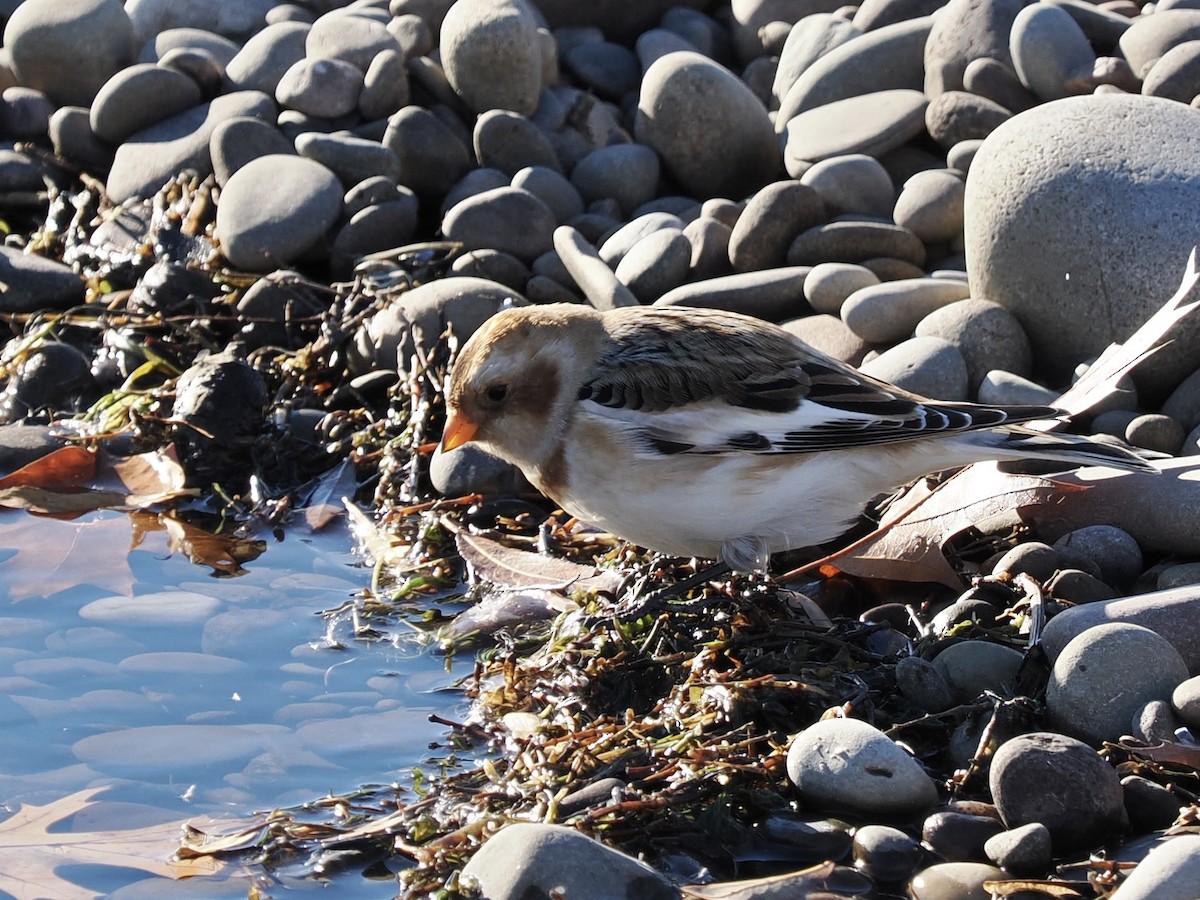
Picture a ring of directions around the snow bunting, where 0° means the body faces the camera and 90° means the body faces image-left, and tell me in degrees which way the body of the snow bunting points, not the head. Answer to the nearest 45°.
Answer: approximately 90°

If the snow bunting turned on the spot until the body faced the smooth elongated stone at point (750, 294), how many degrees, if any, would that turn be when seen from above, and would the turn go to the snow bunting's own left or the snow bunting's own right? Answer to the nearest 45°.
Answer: approximately 90° to the snow bunting's own right

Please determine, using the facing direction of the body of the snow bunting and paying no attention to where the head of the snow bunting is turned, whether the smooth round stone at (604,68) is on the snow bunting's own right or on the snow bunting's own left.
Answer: on the snow bunting's own right

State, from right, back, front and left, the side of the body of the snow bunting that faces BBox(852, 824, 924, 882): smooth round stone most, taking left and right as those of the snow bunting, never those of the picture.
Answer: left

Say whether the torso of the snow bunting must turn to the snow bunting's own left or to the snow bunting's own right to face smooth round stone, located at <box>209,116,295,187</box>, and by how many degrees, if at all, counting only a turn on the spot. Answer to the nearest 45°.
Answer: approximately 45° to the snow bunting's own right

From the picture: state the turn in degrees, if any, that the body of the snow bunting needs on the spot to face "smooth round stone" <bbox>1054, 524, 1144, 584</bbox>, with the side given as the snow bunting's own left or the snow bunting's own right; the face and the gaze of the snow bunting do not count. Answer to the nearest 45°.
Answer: approximately 180°

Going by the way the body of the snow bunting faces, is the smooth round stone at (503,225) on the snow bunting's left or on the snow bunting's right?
on the snow bunting's right

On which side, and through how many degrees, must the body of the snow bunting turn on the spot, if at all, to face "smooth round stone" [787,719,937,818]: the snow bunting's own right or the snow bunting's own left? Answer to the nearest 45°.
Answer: approximately 90° to the snow bunting's own left

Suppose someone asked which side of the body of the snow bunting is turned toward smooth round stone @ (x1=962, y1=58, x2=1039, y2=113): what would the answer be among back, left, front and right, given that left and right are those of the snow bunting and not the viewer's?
right

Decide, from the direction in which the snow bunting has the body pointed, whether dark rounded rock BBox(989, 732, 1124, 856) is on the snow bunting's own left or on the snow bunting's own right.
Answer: on the snow bunting's own left

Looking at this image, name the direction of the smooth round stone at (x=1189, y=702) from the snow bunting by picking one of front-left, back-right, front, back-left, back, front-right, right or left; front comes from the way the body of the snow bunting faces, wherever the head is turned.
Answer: back-left

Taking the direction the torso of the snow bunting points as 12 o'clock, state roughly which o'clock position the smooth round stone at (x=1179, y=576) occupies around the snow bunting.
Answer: The smooth round stone is roughly at 6 o'clock from the snow bunting.
